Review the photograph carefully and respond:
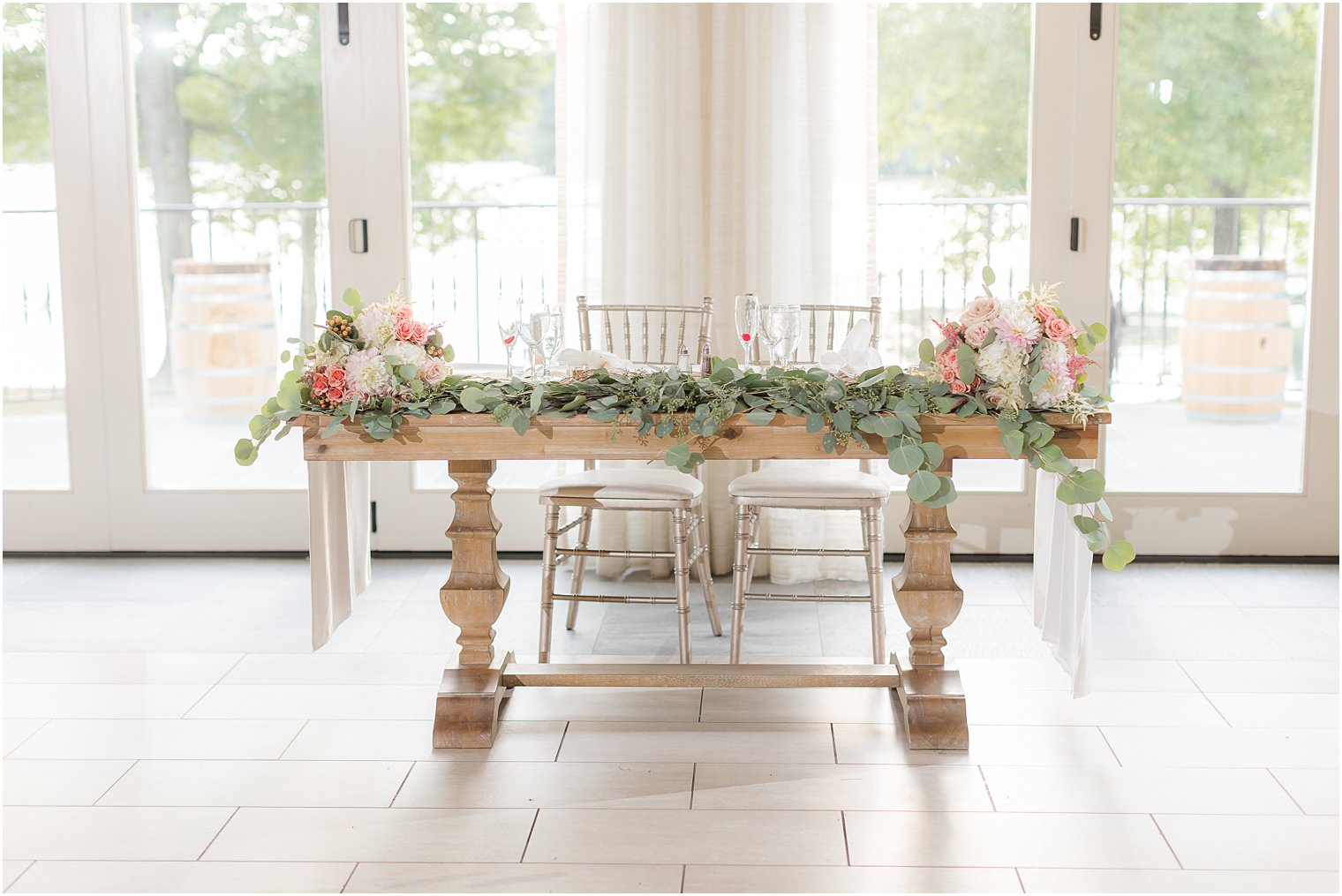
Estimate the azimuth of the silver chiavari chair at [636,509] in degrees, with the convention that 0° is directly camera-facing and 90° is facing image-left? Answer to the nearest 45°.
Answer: approximately 0°

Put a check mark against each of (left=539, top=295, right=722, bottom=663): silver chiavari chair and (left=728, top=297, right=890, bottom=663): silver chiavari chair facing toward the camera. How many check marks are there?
2

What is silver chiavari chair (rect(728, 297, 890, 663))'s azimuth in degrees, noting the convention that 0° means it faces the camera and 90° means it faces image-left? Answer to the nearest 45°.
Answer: approximately 0°

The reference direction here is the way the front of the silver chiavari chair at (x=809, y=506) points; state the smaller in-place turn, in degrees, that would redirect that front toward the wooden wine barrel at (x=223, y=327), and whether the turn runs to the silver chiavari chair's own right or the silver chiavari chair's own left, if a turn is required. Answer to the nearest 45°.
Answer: approximately 135° to the silver chiavari chair's own right

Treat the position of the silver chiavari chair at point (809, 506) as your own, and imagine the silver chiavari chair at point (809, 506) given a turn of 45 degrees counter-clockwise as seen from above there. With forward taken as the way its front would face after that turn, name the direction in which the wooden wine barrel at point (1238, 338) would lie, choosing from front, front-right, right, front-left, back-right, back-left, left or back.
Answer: left

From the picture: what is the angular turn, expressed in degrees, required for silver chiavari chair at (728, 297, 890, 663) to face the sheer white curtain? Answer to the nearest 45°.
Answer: approximately 180°
